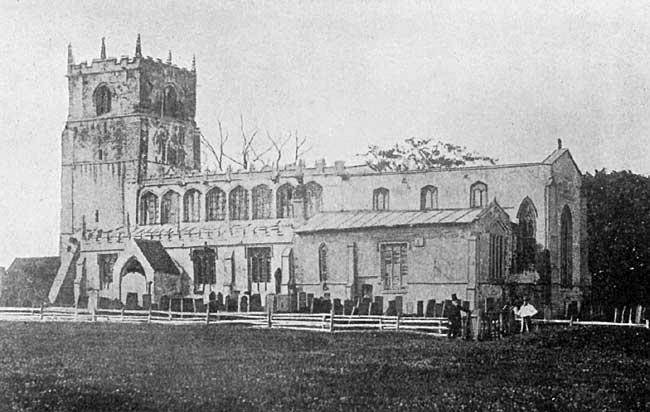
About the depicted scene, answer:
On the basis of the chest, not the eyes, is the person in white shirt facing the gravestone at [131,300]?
no

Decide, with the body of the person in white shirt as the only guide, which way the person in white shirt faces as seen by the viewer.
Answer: toward the camera

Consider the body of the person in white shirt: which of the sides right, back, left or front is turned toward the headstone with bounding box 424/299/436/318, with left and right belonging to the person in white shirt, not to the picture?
right

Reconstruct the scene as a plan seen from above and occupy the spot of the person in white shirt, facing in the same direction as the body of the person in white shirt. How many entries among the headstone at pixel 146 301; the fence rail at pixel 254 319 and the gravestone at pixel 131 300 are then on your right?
3

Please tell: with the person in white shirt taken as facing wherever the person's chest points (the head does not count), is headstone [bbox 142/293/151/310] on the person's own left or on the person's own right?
on the person's own right

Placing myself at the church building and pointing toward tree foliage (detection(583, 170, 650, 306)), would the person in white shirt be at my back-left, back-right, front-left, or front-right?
front-right

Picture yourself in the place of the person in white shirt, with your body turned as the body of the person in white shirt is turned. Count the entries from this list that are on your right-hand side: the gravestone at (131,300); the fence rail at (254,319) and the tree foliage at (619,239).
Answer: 2

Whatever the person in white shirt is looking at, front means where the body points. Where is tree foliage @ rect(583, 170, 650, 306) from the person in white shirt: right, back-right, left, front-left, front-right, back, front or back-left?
back-left

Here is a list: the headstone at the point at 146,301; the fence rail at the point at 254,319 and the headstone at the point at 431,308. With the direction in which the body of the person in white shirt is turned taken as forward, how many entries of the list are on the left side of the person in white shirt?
0

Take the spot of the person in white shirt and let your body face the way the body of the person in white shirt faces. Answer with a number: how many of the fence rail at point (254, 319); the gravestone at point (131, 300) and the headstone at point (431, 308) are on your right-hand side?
3

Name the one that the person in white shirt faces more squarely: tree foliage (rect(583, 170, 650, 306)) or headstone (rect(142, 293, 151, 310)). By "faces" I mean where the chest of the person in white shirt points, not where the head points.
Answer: the headstone

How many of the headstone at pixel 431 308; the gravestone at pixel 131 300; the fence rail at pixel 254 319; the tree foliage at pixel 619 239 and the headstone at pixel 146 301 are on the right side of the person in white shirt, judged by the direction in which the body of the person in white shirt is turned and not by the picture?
4

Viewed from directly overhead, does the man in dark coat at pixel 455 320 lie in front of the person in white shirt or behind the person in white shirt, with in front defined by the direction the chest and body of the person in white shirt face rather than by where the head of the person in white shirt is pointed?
in front

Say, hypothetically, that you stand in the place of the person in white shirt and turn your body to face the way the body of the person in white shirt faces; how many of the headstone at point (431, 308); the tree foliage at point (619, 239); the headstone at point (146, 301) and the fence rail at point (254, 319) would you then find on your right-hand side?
3

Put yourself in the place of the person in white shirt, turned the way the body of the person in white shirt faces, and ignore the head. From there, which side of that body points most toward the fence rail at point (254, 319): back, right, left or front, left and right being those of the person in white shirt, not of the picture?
right
